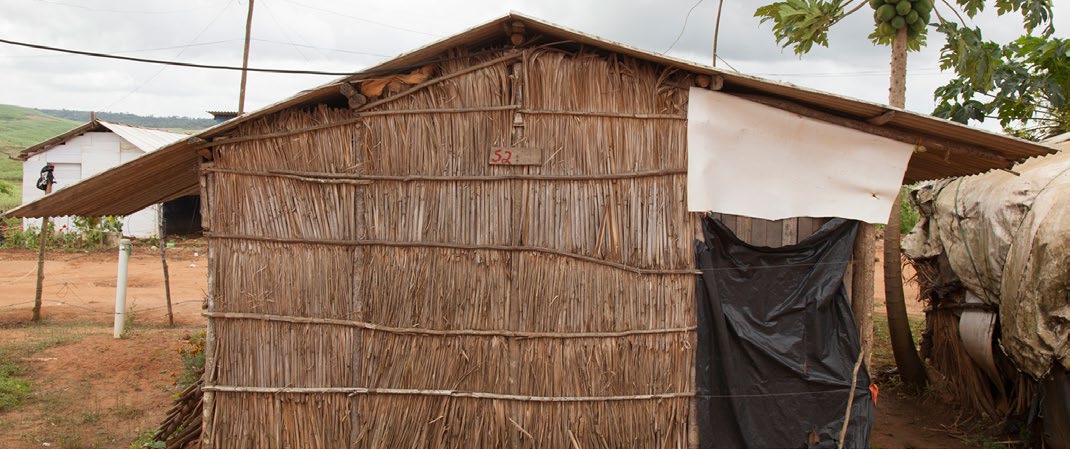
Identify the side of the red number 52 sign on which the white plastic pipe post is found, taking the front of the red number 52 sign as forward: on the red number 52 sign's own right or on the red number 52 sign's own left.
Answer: on the red number 52 sign's own right

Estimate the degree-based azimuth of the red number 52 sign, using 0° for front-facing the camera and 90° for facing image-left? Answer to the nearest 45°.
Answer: approximately 0°

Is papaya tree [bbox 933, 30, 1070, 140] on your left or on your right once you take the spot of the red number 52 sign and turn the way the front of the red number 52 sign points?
on your left

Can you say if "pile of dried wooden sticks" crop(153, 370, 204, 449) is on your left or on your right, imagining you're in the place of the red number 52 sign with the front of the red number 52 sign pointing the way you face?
on your right

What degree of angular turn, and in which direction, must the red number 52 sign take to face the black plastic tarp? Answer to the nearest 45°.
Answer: approximately 90° to its left

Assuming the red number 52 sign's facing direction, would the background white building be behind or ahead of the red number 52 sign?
behind

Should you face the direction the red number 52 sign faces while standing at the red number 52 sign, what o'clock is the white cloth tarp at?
The white cloth tarp is roughly at 9 o'clock from the red number 52 sign.

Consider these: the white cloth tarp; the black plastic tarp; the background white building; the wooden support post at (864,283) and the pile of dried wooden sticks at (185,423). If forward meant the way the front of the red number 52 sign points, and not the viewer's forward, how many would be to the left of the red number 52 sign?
3

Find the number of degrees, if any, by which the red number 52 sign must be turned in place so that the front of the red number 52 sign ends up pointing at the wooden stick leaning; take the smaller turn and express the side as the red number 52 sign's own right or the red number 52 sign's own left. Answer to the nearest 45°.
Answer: approximately 90° to the red number 52 sign's own left

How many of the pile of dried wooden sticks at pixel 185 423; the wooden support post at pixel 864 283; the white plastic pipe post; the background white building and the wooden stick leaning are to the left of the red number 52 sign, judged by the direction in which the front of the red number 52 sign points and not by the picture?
2

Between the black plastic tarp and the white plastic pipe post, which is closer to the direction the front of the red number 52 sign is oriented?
the black plastic tarp

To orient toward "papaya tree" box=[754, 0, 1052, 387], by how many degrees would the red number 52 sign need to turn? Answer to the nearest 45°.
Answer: approximately 90° to its left

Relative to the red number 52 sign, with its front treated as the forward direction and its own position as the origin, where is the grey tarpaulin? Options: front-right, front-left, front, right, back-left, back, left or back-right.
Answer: left

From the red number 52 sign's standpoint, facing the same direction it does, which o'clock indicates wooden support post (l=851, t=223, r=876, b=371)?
The wooden support post is roughly at 9 o'clock from the red number 52 sign.
